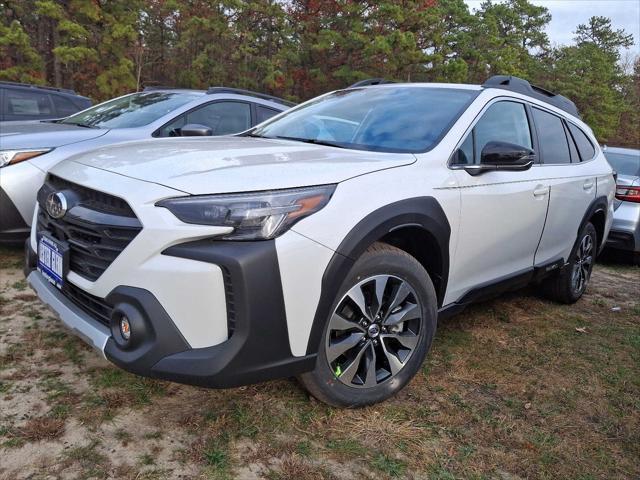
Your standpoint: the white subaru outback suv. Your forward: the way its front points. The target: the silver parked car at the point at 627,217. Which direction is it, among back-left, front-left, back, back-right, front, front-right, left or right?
back

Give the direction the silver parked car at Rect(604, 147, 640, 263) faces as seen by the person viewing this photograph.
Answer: facing away from the viewer and to the right of the viewer

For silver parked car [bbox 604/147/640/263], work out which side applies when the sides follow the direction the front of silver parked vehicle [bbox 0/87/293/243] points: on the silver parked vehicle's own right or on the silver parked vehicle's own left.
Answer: on the silver parked vehicle's own left

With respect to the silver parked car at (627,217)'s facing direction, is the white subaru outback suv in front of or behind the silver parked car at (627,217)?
behind

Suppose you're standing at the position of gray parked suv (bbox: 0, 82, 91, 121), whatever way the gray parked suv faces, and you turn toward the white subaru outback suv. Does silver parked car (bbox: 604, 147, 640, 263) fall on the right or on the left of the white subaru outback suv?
left

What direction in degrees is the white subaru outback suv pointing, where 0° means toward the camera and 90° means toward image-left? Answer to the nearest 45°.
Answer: approximately 45°

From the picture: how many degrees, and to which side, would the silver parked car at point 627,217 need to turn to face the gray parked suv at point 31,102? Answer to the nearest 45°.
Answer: approximately 135° to its left

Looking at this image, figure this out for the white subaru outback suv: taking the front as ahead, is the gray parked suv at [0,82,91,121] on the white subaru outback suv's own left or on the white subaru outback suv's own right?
on the white subaru outback suv's own right
